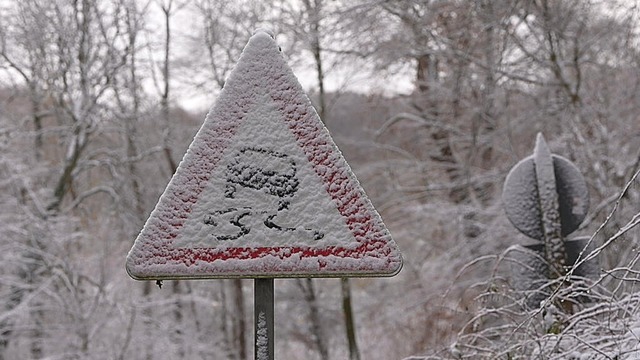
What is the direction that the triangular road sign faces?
toward the camera
